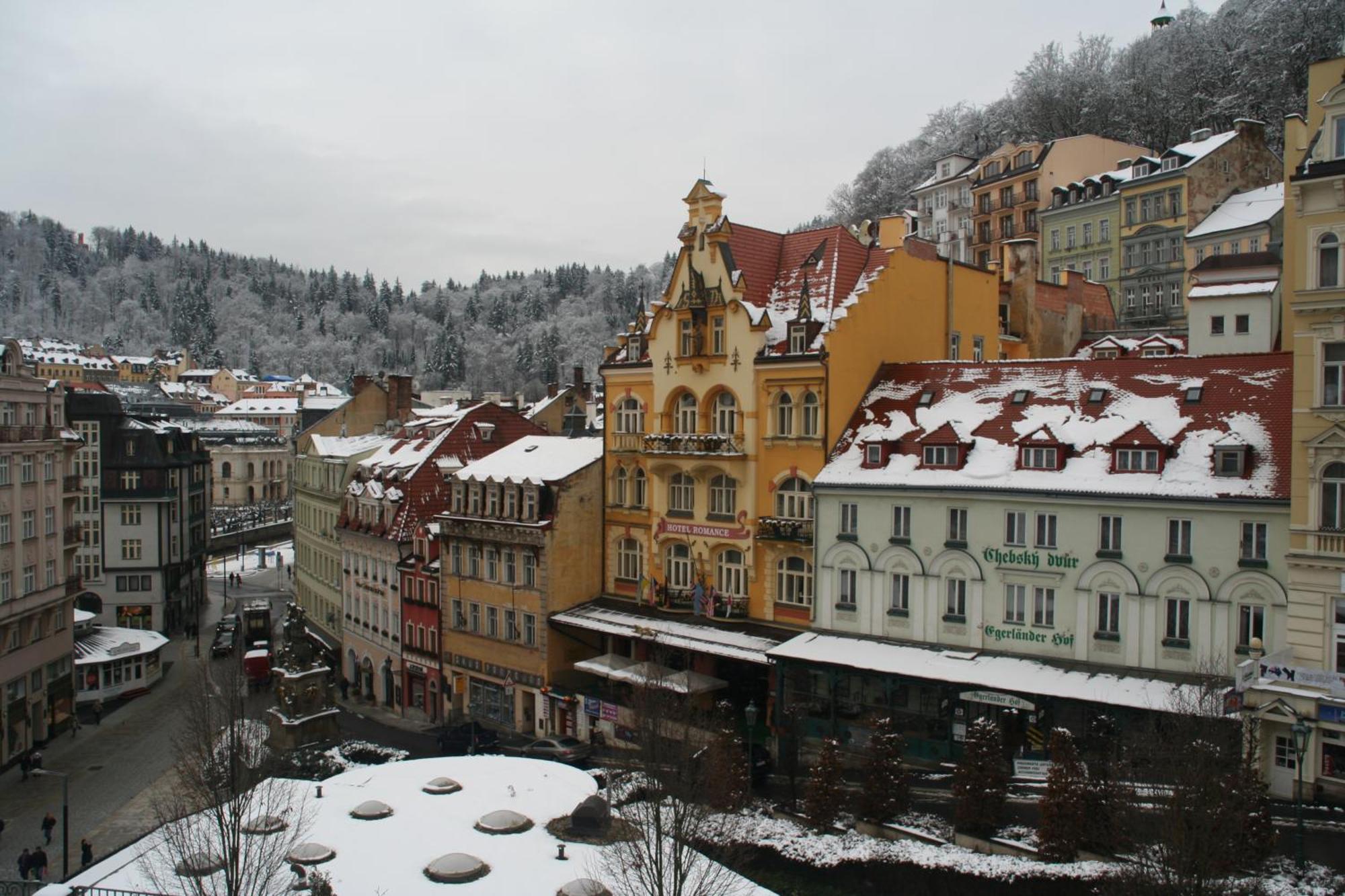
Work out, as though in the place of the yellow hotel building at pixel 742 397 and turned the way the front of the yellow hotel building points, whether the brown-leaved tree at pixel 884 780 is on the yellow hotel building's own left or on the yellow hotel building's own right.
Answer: on the yellow hotel building's own left

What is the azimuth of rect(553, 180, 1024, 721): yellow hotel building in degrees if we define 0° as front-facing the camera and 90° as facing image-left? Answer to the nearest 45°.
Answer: approximately 45°

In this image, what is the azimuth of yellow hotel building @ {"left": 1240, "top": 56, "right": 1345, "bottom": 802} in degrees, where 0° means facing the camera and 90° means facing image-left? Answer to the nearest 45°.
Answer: approximately 45°

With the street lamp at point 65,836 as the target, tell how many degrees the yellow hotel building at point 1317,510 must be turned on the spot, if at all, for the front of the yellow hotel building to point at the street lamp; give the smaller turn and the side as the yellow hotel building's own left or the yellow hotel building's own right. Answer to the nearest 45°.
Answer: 0° — it already faces it

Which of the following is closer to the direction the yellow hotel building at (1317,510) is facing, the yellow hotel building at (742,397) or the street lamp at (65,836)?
the street lamp

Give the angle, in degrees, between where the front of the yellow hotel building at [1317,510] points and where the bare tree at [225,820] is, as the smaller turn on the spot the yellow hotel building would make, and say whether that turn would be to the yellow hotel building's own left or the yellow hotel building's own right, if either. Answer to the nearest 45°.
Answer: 0° — it already faces it

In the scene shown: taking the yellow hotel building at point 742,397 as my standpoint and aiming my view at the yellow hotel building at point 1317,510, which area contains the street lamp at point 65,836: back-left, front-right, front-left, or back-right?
back-right
